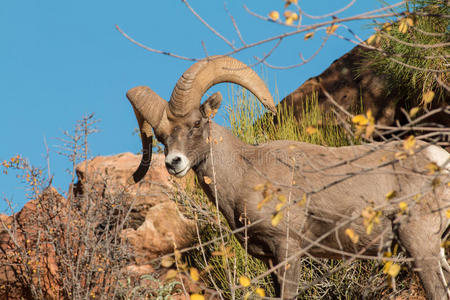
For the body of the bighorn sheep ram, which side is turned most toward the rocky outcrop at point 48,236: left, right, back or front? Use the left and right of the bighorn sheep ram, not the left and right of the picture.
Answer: front

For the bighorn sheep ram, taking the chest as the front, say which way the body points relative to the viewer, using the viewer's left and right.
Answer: facing to the left of the viewer

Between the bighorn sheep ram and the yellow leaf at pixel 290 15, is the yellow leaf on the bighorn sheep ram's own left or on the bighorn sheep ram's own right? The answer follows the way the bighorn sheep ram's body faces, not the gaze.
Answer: on the bighorn sheep ram's own left

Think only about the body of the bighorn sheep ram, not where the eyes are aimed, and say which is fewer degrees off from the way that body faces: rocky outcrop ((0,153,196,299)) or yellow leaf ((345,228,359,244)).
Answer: the rocky outcrop

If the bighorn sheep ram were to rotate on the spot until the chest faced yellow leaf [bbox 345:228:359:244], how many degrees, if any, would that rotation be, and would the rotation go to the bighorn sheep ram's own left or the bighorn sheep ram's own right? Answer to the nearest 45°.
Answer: approximately 90° to the bighorn sheep ram's own left
